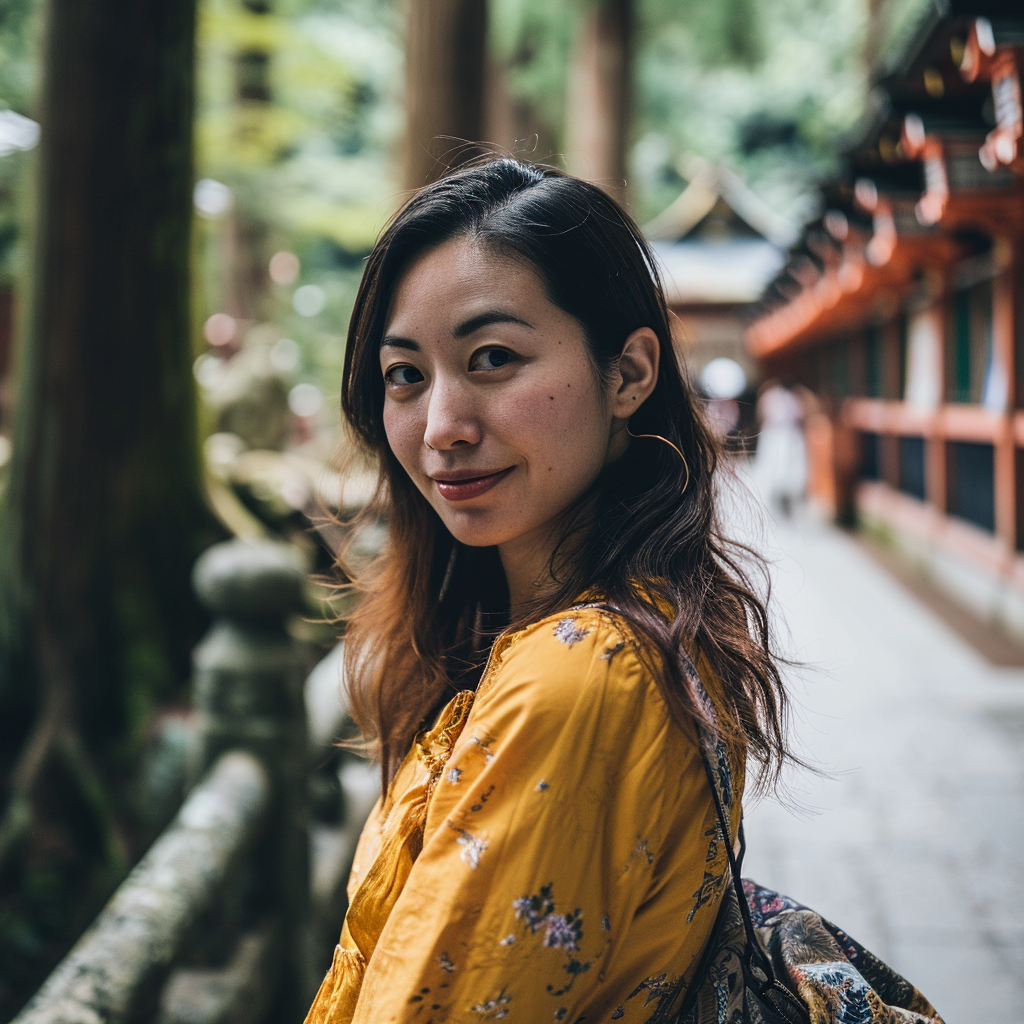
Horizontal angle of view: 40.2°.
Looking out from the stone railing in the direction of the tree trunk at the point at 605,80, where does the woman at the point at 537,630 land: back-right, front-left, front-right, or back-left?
back-right

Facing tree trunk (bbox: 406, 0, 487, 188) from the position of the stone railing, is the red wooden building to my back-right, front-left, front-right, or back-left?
front-right

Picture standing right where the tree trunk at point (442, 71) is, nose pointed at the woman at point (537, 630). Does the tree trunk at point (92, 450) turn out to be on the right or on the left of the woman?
right

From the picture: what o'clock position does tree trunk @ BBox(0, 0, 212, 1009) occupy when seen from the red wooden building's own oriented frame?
The tree trunk is roughly at 10 o'clock from the red wooden building.

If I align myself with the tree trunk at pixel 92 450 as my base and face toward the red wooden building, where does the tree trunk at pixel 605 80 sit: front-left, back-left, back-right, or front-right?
front-left

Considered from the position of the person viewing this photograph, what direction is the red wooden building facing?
facing to the left of the viewer

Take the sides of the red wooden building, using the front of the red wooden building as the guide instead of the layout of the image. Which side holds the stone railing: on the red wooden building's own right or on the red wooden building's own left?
on the red wooden building's own left

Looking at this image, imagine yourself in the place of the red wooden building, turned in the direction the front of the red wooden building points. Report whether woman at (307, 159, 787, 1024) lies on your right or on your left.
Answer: on your left
